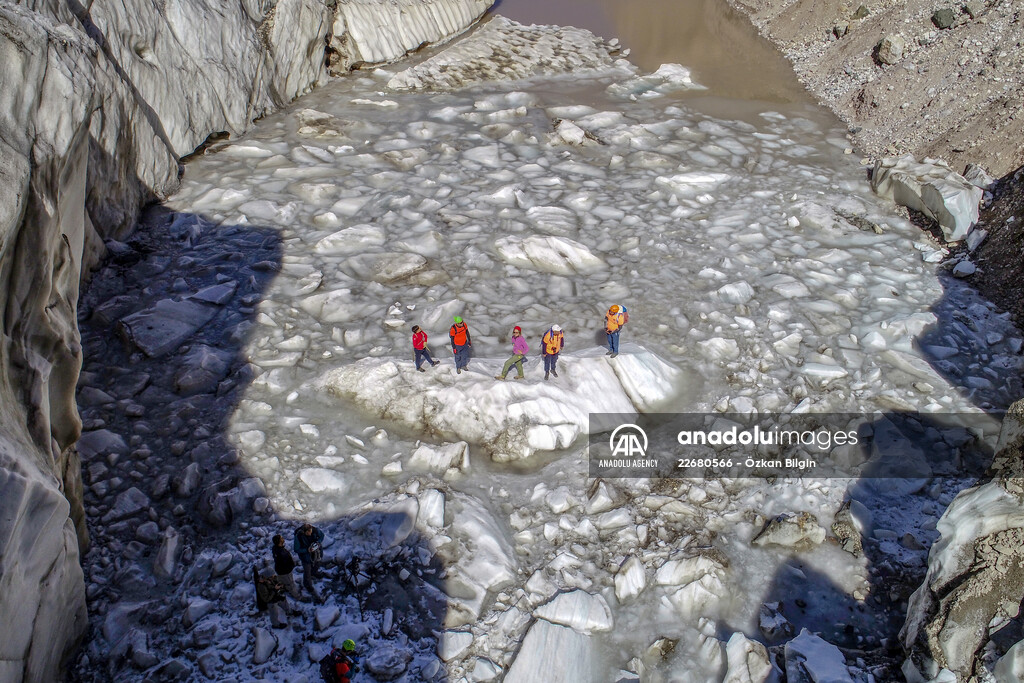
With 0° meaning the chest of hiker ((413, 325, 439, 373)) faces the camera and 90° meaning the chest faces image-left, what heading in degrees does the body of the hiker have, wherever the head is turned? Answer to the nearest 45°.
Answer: approximately 315°

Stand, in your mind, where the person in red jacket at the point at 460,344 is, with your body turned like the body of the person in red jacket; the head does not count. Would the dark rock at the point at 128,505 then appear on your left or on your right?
on your right

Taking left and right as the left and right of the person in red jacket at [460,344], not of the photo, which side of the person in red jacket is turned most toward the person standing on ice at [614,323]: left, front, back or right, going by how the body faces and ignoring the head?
left

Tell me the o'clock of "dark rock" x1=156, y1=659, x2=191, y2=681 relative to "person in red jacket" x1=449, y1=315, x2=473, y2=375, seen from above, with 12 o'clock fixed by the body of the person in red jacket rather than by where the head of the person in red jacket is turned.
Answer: The dark rock is roughly at 1 o'clock from the person in red jacket.

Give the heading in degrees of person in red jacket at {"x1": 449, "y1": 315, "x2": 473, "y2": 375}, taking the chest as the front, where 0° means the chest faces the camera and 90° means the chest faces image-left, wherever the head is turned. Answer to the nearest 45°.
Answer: approximately 0°

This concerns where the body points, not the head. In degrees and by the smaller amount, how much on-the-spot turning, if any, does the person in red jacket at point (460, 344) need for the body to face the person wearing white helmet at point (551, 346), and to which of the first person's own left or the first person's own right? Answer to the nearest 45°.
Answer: approximately 90° to the first person's own left

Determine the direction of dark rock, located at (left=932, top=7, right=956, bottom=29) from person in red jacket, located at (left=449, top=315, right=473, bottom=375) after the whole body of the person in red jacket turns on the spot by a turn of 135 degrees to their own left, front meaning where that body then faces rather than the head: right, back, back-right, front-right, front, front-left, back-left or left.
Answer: front

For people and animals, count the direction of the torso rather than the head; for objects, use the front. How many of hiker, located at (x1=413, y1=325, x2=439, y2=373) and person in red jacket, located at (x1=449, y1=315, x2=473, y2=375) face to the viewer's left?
0

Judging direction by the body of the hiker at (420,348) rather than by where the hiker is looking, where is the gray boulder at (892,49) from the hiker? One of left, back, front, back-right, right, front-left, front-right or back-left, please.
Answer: left
